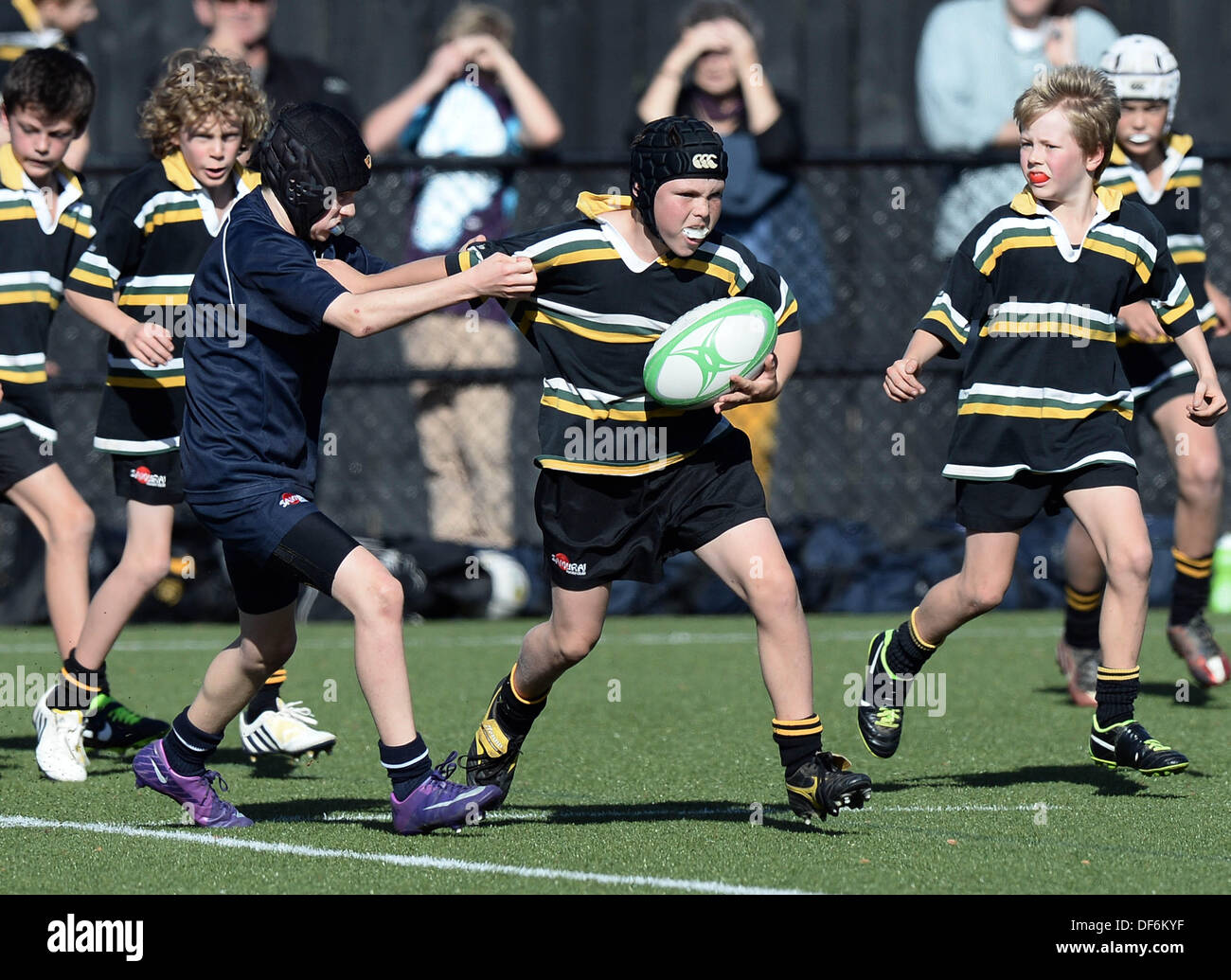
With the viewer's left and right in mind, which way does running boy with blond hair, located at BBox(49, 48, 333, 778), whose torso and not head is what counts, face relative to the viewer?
facing the viewer and to the right of the viewer

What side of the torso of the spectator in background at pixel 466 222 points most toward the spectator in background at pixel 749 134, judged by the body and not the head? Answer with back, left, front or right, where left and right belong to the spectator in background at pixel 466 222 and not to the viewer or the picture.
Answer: left

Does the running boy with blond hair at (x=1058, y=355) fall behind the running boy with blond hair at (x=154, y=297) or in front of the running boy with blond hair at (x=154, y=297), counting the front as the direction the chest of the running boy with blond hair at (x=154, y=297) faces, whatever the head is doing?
in front

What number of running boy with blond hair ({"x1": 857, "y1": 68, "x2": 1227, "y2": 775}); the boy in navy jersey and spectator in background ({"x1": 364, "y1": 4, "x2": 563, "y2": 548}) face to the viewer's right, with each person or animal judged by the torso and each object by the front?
1

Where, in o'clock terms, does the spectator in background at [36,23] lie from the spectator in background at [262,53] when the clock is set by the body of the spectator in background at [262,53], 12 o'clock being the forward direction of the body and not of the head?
the spectator in background at [36,23] is roughly at 3 o'clock from the spectator in background at [262,53].

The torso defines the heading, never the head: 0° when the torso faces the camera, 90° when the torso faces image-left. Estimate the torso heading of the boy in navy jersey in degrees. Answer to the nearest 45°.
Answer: approximately 270°

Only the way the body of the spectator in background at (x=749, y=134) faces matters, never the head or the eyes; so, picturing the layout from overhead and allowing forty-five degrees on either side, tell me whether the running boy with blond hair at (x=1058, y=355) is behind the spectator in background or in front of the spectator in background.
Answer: in front

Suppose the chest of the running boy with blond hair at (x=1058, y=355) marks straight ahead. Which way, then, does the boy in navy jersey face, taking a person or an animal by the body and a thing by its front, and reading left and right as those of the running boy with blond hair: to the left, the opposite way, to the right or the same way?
to the left

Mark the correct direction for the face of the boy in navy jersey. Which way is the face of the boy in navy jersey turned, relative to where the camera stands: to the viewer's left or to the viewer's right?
to the viewer's right

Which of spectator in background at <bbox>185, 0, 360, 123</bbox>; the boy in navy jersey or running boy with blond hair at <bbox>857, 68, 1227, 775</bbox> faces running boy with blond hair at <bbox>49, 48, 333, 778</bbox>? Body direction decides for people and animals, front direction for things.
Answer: the spectator in background

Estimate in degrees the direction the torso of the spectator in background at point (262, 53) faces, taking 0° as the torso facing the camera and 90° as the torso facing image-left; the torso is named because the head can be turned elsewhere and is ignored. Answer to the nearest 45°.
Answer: approximately 0°

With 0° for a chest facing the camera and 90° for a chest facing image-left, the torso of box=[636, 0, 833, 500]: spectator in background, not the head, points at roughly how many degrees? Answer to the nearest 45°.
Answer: approximately 0°

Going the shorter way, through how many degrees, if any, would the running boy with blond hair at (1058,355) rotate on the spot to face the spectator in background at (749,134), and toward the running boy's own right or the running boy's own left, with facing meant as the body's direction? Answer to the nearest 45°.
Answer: approximately 180°

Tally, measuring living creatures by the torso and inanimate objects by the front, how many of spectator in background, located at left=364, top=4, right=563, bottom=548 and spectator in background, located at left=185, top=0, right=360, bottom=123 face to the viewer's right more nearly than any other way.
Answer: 0

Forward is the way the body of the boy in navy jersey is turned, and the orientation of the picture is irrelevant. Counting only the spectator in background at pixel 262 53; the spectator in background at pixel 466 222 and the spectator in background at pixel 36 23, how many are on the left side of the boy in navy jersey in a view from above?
3
